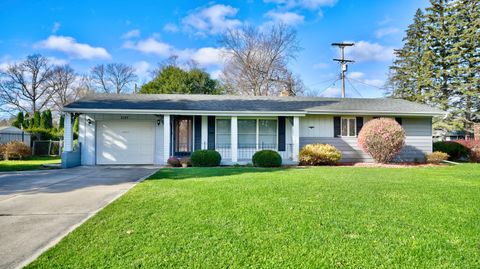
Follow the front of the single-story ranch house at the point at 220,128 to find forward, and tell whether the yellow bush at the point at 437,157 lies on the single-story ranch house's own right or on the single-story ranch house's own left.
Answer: on the single-story ranch house's own left

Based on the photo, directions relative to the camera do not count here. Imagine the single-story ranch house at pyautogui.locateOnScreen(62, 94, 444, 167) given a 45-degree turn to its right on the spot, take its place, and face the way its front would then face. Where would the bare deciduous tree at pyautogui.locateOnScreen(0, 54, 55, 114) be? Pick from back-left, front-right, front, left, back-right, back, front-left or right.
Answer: right

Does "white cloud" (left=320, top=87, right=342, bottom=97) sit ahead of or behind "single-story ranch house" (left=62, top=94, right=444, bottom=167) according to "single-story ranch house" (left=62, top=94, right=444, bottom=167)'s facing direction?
behind

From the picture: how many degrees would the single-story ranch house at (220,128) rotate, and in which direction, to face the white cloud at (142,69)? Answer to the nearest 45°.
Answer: approximately 135° to its right

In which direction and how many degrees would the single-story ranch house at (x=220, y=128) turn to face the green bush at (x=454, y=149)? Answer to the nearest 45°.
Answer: approximately 90° to its left

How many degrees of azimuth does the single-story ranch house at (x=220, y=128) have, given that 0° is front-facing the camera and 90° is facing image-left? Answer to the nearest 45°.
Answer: approximately 0°

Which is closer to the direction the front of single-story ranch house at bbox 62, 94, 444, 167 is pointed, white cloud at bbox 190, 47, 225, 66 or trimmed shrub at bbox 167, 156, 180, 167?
the trimmed shrub

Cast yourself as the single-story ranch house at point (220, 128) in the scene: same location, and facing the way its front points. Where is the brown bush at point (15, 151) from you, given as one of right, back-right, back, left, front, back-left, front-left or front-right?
right

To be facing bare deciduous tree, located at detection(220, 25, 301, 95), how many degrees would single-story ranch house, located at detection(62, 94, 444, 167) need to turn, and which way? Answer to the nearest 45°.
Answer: approximately 180°

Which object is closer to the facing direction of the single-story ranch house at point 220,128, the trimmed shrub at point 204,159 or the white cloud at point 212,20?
the trimmed shrub

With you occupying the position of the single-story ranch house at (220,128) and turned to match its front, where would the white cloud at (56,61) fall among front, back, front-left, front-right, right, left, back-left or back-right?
back-right

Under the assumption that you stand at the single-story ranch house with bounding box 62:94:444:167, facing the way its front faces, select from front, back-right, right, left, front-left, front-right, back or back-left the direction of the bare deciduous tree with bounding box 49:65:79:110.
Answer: back-right

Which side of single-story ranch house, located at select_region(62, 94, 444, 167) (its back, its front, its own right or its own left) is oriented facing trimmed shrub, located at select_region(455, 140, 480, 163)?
left

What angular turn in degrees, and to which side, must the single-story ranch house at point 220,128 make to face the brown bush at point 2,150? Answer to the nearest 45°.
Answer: approximately 90° to its right

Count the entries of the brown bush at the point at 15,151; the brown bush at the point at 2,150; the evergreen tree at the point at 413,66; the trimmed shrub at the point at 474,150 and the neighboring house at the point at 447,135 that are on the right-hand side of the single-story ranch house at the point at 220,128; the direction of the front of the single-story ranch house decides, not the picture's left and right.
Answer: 2

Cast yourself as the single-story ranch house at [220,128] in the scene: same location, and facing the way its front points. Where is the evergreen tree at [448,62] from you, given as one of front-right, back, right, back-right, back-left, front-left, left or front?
back-left
